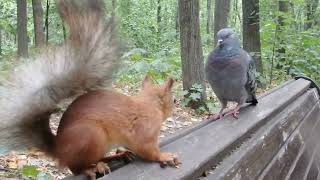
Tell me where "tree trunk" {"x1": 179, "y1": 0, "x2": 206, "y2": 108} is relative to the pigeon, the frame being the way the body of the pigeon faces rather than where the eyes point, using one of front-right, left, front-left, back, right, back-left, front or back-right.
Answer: back-right

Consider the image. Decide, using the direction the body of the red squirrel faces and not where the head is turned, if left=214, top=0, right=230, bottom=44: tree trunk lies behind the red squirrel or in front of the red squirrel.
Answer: in front

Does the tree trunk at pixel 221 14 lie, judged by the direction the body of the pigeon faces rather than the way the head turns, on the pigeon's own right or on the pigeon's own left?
on the pigeon's own right

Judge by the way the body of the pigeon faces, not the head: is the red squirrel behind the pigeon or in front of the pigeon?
in front

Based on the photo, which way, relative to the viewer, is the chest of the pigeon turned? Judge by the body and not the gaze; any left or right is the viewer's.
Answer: facing the viewer and to the left of the viewer

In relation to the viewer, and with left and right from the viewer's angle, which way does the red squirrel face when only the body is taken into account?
facing away from the viewer and to the right of the viewer

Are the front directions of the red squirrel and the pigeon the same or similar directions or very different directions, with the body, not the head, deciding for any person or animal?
very different directions

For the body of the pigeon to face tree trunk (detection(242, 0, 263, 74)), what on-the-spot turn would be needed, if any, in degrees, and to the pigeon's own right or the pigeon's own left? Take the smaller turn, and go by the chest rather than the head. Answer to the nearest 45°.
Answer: approximately 135° to the pigeon's own right
